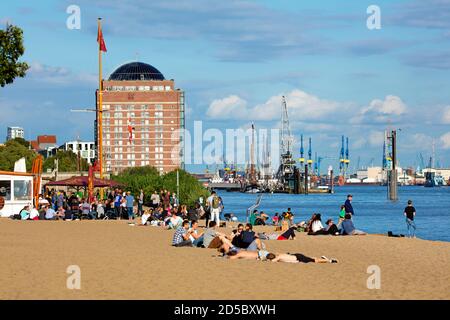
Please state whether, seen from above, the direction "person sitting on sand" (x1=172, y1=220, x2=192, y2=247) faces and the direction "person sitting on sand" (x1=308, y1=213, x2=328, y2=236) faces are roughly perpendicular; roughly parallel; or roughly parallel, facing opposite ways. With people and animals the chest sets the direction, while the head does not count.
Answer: roughly perpendicular

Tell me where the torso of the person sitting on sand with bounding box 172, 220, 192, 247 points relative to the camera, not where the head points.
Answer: to the viewer's right

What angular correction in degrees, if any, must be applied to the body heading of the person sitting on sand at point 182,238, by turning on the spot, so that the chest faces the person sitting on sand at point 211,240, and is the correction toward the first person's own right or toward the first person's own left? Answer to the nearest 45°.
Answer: approximately 45° to the first person's own right

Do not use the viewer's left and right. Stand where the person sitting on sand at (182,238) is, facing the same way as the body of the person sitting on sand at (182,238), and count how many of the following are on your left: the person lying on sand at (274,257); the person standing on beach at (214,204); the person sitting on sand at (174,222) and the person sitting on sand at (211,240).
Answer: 2

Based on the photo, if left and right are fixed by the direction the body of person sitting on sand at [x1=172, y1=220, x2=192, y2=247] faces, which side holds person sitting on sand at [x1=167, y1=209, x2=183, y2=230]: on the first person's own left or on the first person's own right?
on the first person's own left

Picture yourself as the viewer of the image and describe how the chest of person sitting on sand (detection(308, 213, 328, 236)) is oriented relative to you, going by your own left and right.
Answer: facing away from the viewer

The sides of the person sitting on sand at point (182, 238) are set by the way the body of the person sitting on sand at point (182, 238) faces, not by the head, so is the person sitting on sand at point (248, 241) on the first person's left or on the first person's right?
on the first person's right

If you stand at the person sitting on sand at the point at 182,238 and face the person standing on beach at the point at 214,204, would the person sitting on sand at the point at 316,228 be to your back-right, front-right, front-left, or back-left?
front-right

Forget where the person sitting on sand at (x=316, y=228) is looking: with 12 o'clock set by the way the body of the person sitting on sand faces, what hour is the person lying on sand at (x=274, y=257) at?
The person lying on sand is roughly at 6 o'clock from the person sitting on sand.

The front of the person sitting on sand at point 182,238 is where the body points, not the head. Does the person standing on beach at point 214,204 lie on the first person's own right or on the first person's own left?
on the first person's own left
